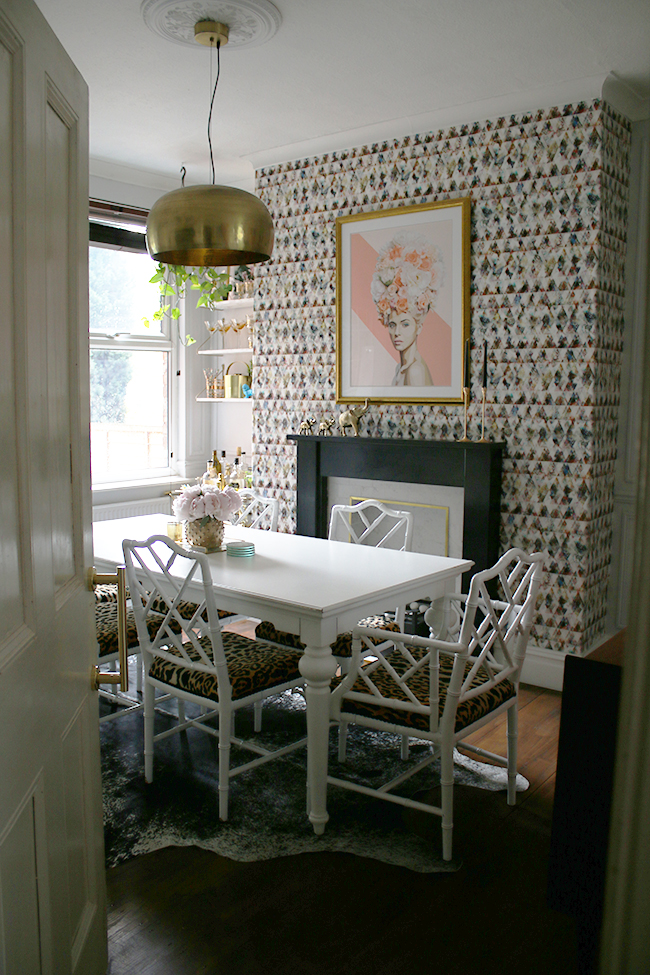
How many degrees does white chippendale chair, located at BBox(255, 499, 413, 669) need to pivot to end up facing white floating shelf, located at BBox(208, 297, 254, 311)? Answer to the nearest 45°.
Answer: approximately 90° to its right

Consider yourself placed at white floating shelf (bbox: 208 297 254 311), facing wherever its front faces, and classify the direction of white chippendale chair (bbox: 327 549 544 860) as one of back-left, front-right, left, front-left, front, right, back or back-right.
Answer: front-left

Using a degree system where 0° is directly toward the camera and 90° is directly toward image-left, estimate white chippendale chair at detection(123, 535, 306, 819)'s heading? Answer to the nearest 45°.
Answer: approximately 225°

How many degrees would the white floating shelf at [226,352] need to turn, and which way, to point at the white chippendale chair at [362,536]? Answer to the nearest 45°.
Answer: approximately 45° to its left

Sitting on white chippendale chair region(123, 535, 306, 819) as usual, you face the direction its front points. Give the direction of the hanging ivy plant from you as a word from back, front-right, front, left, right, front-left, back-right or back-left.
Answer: front-left

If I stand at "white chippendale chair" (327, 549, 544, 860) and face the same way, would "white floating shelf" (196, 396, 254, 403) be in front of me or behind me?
in front

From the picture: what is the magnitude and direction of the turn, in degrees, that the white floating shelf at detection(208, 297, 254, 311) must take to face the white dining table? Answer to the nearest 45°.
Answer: approximately 45° to its left

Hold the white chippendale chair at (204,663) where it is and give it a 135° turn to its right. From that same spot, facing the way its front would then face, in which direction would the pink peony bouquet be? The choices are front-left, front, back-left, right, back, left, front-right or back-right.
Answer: back

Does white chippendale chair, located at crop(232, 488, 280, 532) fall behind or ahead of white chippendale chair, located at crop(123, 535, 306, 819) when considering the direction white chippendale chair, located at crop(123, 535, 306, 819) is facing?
ahead

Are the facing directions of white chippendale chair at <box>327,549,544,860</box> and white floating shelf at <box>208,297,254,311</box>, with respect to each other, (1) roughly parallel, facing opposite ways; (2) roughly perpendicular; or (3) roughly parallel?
roughly perpendicular

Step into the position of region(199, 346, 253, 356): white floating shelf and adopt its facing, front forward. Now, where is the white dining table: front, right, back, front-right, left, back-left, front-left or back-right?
front-left

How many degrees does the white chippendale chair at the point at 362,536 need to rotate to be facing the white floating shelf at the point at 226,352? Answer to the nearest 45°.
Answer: approximately 90° to its right
